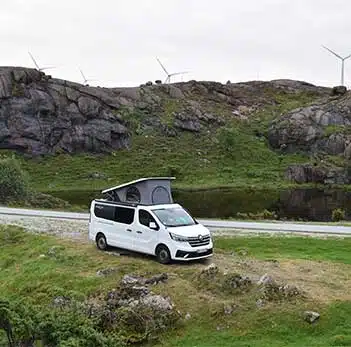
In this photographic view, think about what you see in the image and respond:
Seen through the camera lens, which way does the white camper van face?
facing the viewer and to the right of the viewer
